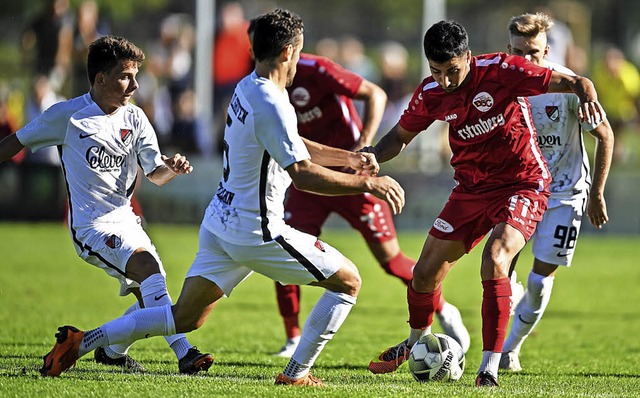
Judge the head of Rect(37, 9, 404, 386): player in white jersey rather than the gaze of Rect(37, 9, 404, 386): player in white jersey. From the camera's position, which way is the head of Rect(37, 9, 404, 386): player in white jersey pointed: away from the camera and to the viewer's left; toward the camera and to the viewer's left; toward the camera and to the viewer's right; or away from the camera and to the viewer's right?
away from the camera and to the viewer's right

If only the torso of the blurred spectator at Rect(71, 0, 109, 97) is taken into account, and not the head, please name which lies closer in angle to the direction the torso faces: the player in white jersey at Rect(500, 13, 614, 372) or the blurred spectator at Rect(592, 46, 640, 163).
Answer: the player in white jersey

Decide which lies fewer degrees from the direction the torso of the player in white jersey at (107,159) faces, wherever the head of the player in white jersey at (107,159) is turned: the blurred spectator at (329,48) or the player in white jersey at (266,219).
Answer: the player in white jersey

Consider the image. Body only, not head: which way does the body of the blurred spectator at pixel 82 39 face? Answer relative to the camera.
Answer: toward the camera

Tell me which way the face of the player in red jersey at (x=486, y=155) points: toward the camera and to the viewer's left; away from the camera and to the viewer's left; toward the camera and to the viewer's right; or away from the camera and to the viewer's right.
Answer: toward the camera and to the viewer's left

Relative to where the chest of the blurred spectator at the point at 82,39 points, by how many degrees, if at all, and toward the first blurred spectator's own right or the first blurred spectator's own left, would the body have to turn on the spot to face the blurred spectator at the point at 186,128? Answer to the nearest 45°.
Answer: approximately 90° to the first blurred spectator's own left

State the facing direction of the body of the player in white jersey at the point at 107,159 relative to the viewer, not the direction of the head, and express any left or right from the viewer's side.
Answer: facing the viewer and to the right of the viewer

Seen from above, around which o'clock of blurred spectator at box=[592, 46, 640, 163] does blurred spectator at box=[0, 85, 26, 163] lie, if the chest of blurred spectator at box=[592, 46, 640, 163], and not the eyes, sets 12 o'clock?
blurred spectator at box=[0, 85, 26, 163] is roughly at 2 o'clock from blurred spectator at box=[592, 46, 640, 163].

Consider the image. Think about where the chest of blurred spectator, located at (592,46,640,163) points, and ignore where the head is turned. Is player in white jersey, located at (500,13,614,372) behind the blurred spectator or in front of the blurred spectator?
in front

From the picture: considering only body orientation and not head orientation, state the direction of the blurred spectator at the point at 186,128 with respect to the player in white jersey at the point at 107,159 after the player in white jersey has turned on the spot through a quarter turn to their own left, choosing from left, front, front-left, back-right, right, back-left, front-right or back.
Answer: front-left

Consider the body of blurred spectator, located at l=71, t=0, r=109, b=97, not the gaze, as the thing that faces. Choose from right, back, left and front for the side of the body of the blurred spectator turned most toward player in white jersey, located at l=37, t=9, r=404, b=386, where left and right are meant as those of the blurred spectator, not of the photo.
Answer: front

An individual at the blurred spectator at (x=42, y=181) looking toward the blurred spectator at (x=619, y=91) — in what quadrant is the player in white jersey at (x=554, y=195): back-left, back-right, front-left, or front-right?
front-right

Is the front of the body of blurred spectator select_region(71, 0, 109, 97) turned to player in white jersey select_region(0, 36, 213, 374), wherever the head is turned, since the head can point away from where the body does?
yes

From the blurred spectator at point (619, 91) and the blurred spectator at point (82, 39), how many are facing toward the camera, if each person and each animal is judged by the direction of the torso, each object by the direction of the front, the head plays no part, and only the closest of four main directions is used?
2

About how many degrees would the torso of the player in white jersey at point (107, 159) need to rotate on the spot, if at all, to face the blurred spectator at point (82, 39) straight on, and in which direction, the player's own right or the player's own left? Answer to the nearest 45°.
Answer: approximately 135° to the player's own left

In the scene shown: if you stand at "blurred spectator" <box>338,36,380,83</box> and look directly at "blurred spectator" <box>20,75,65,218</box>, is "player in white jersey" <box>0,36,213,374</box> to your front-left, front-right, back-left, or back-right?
front-left

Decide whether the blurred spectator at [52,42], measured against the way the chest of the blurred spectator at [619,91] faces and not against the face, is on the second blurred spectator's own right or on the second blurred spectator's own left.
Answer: on the second blurred spectator's own right
